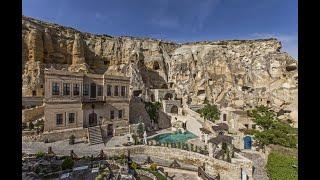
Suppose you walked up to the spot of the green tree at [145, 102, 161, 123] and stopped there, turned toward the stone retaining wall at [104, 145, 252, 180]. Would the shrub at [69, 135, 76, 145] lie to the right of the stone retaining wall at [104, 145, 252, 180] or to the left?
right

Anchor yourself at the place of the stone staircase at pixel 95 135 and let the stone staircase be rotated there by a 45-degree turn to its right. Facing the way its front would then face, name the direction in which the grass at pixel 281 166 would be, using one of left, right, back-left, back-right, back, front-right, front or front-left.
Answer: left

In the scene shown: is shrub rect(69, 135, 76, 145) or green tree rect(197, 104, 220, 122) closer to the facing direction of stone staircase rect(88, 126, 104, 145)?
the shrub

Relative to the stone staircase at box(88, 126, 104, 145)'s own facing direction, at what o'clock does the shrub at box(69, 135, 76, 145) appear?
The shrub is roughly at 2 o'clock from the stone staircase.

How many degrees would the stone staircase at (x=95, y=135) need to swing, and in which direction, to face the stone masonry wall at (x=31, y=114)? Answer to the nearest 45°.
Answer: approximately 135° to its right

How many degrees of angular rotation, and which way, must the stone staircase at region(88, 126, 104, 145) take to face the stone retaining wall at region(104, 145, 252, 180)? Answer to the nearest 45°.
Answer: approximately 45° to its left

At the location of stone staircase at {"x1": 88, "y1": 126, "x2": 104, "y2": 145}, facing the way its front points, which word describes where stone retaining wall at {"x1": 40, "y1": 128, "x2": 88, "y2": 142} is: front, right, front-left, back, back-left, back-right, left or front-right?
right

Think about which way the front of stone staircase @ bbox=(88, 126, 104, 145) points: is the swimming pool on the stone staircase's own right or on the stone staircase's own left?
on the stone staircase's own left

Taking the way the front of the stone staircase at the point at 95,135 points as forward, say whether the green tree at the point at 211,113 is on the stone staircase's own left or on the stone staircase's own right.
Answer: on the stone staircase's own left

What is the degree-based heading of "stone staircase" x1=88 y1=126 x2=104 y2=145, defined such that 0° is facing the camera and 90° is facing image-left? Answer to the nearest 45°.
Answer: approximately 0°

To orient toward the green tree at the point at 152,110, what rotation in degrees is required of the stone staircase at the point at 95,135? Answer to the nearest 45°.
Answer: approximately 135° to its left

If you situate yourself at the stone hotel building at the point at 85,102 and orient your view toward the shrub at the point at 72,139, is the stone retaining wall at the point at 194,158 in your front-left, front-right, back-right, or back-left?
front-left
